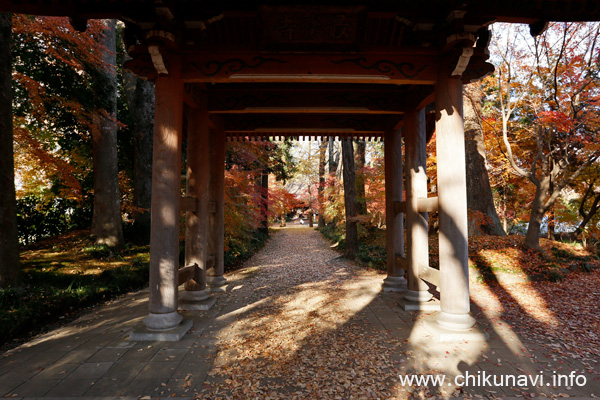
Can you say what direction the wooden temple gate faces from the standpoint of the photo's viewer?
facing the viewer
